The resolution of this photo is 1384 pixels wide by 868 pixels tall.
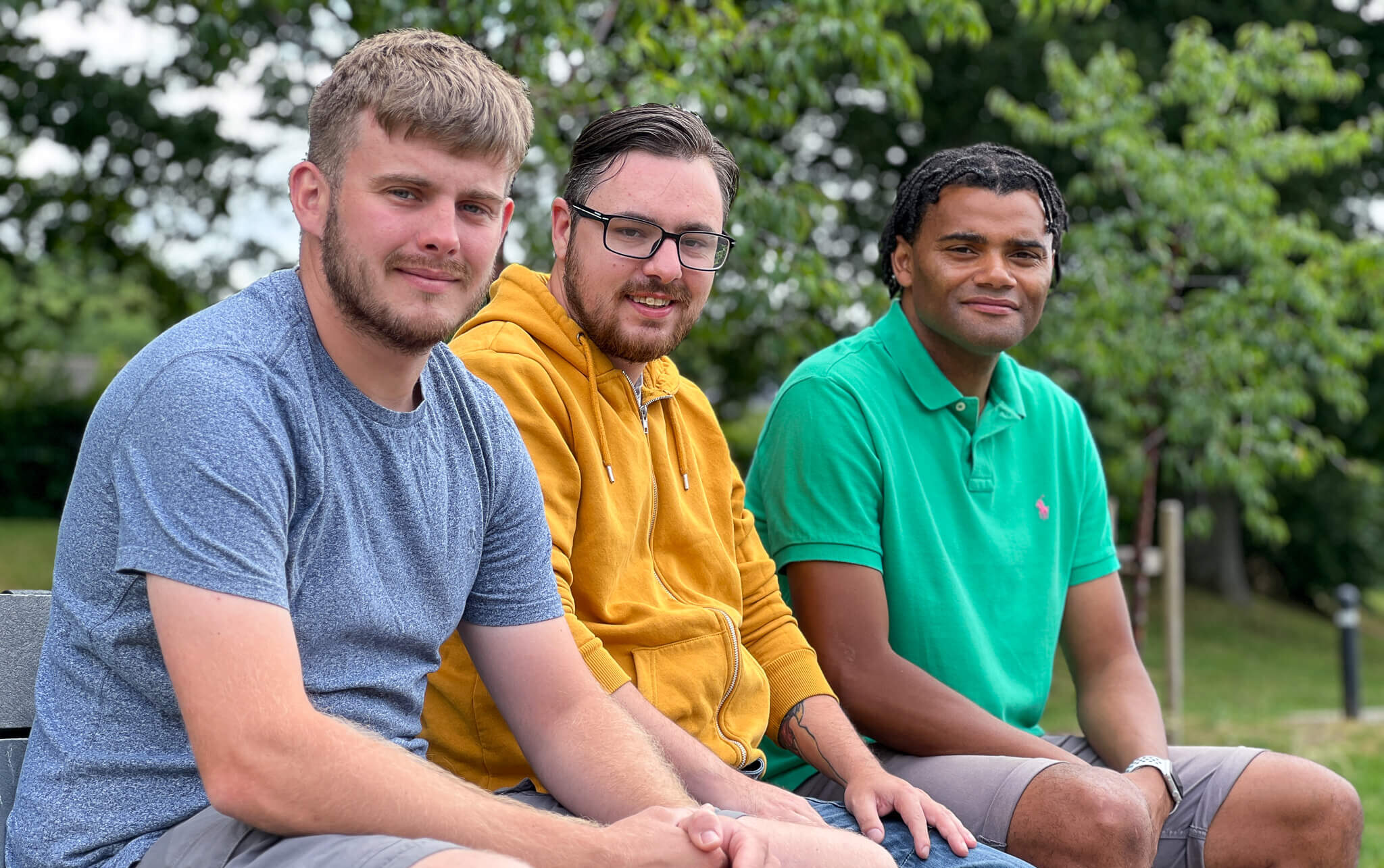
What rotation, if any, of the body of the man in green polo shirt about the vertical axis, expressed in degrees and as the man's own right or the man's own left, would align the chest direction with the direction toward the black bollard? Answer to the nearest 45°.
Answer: approximately 135° to the man's own left

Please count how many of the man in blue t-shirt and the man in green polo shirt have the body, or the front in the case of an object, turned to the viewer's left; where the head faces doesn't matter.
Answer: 0

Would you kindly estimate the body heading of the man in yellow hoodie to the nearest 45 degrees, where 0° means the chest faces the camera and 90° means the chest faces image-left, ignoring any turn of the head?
approximately 315°

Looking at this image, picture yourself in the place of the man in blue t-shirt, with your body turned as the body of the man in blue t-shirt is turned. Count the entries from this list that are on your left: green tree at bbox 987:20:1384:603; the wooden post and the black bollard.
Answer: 3

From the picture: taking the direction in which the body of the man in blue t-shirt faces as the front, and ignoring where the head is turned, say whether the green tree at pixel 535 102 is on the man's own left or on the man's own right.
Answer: on the man's own left

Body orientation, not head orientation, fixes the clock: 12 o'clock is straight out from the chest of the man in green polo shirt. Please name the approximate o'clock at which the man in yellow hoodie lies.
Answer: The man in yellow hoodie is roughly at 3 o'clock from the man in green polo shirt.

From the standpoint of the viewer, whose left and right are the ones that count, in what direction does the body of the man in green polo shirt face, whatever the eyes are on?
facing the viewer and to the right of the viewer
